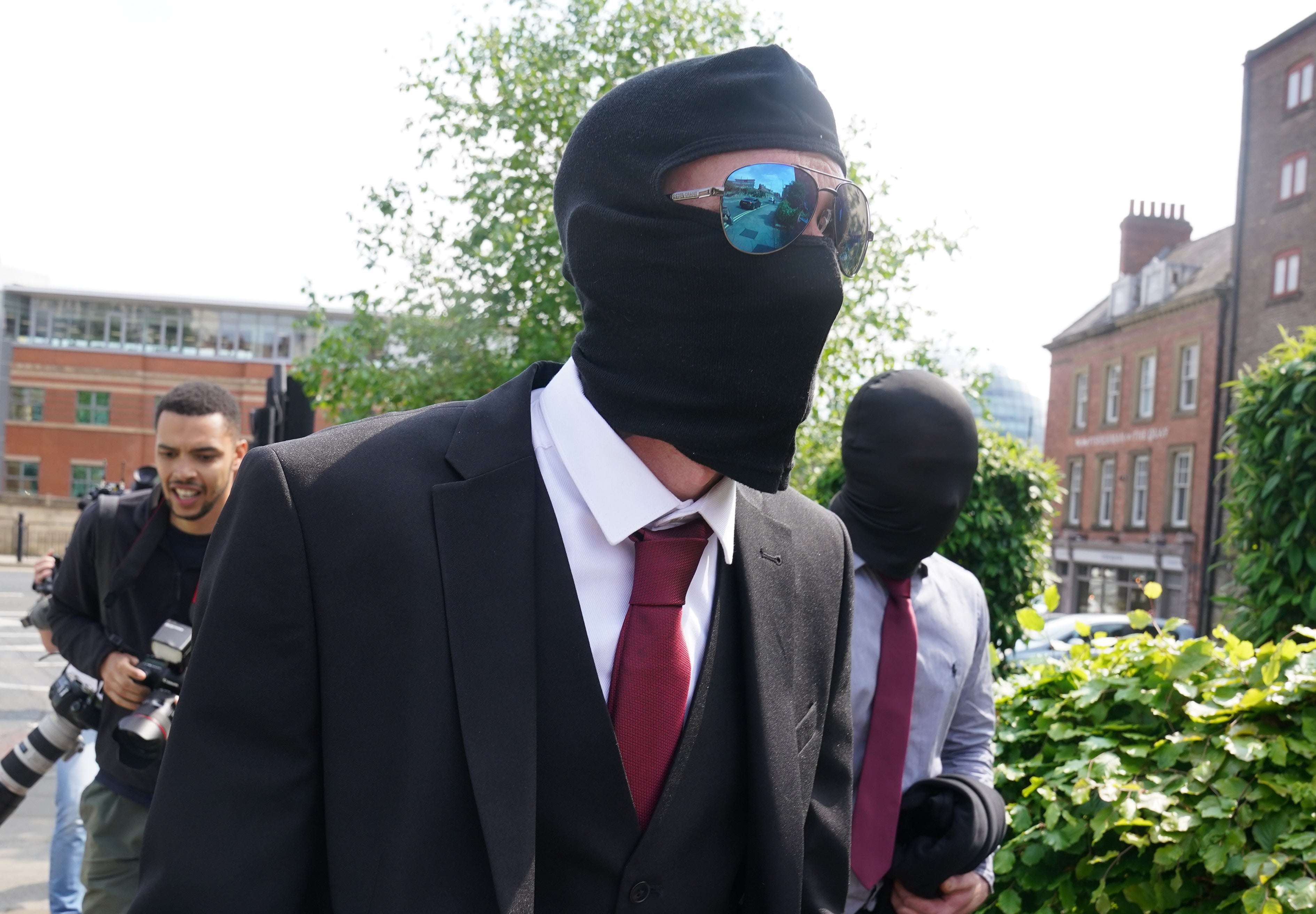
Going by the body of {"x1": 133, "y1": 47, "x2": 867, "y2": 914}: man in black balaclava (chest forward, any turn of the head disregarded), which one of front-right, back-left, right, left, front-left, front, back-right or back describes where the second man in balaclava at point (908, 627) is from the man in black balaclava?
left

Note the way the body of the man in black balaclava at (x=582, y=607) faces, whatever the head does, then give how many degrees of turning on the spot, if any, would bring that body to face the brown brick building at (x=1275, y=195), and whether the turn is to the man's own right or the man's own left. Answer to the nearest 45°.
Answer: approximately 90° to the man's own left

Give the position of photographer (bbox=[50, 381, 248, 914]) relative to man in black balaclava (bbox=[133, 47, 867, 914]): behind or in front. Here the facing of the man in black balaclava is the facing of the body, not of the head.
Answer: behind

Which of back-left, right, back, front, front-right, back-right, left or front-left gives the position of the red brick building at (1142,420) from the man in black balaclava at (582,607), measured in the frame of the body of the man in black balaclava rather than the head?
left

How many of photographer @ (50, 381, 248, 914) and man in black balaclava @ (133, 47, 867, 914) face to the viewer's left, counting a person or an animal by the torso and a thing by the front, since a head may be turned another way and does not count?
0

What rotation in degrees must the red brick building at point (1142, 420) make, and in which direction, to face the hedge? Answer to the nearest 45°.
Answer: approximately 45° to its left

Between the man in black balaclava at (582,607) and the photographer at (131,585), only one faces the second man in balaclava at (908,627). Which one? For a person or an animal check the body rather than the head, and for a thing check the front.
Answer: the photographer

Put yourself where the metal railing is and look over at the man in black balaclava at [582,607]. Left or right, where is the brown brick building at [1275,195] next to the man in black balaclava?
left

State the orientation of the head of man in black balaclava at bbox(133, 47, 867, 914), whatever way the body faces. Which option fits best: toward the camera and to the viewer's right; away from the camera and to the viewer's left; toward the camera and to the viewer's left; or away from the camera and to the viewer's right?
toward the camera and to the viewer's right

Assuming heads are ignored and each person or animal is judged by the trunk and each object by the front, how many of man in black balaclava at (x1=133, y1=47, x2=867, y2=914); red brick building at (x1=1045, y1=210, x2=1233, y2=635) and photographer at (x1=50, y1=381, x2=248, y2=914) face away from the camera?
0

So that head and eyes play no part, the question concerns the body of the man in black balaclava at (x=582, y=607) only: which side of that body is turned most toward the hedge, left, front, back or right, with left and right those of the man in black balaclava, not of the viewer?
left

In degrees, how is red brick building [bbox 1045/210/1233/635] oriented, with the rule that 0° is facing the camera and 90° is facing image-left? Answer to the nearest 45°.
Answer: approximately 45°

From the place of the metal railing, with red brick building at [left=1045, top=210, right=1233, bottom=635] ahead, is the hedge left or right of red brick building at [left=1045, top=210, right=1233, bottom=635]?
right

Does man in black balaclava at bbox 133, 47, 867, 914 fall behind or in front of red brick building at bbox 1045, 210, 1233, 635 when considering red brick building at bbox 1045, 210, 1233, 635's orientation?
in front

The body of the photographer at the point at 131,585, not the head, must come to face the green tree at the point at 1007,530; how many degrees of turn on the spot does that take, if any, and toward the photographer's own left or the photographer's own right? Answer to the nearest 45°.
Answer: approximately 45° to the photographer's own left
